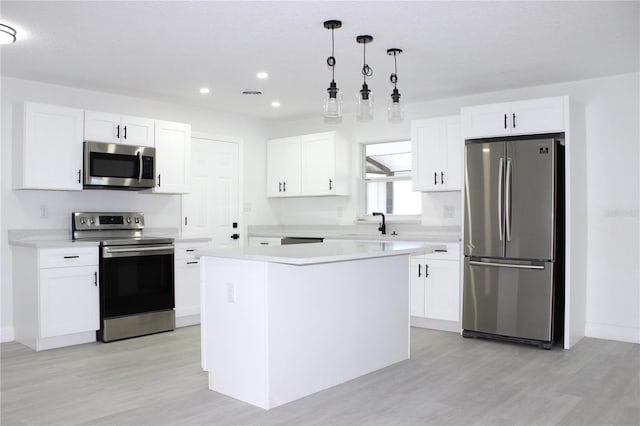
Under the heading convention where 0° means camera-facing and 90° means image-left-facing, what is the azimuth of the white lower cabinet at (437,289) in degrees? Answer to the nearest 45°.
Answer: approximately 45°

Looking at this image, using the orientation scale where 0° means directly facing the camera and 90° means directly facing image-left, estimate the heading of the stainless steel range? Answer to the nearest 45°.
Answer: approximately 315°

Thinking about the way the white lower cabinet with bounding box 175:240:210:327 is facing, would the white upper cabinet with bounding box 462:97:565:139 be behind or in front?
in front

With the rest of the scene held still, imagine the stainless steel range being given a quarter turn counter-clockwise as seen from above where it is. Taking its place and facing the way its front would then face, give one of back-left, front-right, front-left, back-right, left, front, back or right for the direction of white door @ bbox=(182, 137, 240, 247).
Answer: front

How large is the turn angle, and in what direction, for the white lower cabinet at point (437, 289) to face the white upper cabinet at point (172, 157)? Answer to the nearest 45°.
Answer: approximately 45° to its right

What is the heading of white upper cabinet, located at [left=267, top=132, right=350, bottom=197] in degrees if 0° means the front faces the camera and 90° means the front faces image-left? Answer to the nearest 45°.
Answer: approximately 45°

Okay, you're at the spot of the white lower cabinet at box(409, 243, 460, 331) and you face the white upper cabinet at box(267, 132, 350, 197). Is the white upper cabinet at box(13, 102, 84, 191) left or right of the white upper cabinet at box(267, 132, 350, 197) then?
left

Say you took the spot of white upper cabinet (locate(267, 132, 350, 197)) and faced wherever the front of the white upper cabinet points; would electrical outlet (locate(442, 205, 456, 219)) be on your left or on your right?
on your left

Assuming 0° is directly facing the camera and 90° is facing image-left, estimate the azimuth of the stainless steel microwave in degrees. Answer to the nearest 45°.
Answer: approximately 315°

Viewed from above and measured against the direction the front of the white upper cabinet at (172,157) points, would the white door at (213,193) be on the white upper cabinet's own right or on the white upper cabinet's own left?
on the white upper cabinet's own left

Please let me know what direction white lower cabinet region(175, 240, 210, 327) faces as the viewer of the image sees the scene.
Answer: facing the viewer and to the right of the viewer
